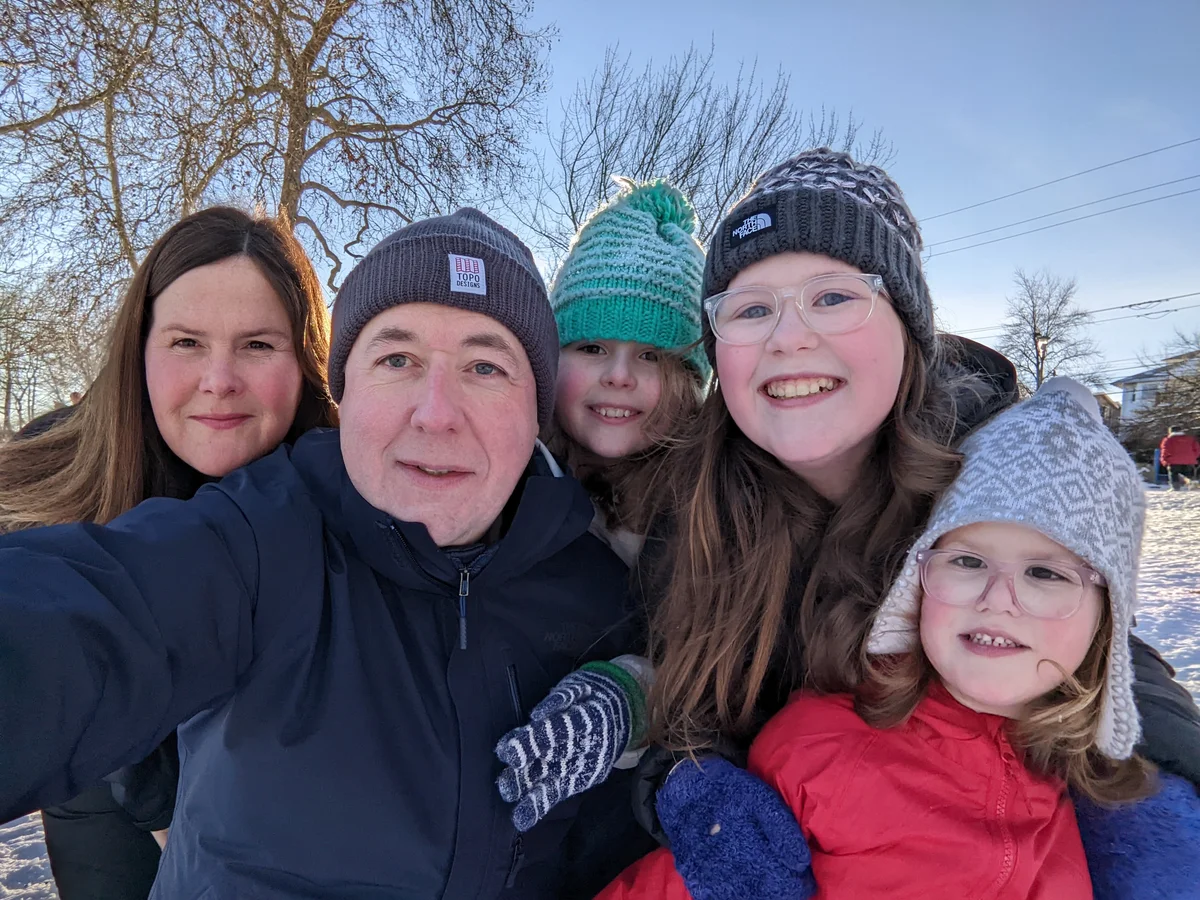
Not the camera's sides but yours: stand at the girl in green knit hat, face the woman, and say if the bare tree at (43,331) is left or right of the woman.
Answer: right

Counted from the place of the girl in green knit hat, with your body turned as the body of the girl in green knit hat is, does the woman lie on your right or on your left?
on your right

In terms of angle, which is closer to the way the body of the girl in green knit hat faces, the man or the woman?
the man

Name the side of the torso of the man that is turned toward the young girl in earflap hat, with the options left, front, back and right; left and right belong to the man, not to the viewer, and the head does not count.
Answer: left

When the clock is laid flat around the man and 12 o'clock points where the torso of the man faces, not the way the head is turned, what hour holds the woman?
The woman is roughly at 5 o'clock from the man.

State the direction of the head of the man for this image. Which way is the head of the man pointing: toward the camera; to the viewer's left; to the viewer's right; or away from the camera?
toward the camera

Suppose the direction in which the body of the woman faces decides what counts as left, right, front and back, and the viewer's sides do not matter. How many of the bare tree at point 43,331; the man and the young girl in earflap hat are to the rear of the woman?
1

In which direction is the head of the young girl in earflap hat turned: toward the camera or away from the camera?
toward the camera

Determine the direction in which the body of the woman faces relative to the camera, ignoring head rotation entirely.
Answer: toward the camera

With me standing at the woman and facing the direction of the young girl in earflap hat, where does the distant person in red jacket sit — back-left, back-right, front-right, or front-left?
front-left

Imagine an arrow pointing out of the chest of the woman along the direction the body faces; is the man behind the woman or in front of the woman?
in front

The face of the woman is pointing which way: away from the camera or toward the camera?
toward the camera

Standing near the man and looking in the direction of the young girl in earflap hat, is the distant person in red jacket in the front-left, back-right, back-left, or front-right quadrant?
front-left

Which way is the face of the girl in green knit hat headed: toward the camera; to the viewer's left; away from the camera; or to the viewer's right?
toward the camera
